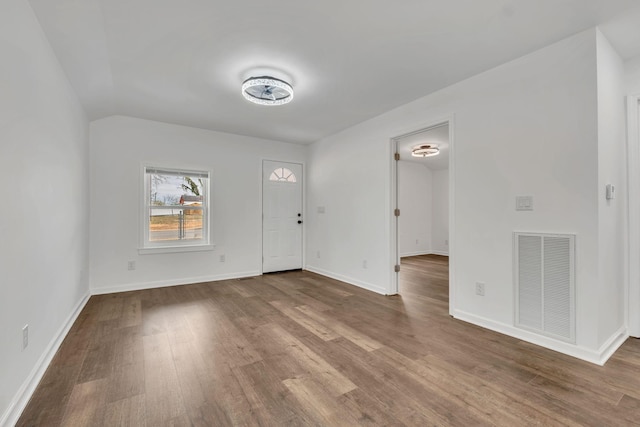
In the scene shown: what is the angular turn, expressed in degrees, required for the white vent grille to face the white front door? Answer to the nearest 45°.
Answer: approximately 45° to its right

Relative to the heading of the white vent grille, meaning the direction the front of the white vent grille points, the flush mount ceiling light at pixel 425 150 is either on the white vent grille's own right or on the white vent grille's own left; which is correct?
on the white vent grille's own right

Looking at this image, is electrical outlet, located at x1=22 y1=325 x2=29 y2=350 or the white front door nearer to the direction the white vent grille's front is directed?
the electrical outlet

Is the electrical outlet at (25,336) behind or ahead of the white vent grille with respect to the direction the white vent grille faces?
ahead

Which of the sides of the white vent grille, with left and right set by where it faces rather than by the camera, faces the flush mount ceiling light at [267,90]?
front

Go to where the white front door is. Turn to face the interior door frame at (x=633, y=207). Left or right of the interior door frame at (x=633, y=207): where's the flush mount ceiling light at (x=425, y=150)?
left

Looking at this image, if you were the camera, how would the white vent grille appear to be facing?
facing the viewer and to the left of the viewer

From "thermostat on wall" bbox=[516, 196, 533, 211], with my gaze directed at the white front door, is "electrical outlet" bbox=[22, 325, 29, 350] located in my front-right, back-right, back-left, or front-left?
front-left
